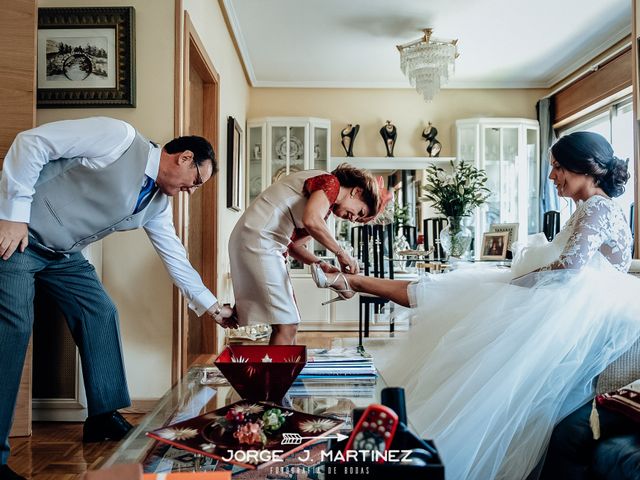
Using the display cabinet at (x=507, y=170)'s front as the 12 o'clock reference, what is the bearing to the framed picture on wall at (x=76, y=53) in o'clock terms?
The framed picture on wall is roughly at 1 o'clock from the display cabinet.

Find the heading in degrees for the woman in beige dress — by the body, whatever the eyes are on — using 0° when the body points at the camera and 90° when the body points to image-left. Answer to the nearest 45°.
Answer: approximately 270°

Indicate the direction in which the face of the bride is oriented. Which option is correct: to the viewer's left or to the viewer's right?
to the viewer's left

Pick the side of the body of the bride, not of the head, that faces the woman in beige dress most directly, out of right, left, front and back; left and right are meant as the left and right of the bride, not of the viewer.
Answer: front

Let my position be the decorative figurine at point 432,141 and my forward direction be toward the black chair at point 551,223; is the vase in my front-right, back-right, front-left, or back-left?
front-right

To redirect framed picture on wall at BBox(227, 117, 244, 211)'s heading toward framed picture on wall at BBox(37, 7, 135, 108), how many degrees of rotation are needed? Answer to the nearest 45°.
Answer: approximately 90° to its right

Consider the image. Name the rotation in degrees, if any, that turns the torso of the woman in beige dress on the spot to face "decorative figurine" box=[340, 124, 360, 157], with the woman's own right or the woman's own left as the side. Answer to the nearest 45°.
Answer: approximately 90° to the woman's own left

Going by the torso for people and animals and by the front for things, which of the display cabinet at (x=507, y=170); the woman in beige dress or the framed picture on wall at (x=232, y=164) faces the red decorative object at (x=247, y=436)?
the display cabinet

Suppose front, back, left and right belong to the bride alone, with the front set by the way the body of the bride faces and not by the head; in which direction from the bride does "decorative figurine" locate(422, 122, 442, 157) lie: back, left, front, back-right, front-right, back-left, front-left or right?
right

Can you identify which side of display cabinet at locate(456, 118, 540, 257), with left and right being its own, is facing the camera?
front

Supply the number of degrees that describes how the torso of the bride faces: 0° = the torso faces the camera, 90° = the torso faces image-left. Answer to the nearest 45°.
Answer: approximately 90°

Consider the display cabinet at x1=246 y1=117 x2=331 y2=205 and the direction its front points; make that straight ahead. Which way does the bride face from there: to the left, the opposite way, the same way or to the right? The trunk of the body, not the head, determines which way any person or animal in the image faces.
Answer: to the right

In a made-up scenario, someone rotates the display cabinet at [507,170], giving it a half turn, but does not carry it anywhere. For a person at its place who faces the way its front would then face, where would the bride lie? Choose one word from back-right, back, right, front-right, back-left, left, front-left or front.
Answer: back

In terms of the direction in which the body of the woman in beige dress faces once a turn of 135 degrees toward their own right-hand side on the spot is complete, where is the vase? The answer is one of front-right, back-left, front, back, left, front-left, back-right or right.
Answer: back

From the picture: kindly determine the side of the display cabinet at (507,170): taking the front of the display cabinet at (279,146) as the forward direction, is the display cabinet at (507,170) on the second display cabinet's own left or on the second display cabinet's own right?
on the second display cabinet's own left

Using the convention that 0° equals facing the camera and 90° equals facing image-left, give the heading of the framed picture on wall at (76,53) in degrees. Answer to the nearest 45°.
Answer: approximately 0°

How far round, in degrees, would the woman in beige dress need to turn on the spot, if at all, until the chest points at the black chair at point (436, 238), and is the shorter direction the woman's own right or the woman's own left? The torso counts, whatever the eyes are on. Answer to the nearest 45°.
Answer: approximately 45° to the woman's own left

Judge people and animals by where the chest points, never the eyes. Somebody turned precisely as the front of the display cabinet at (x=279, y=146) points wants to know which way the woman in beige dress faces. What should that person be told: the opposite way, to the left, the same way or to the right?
to the left

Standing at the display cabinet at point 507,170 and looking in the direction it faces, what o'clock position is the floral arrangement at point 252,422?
The floral arrangement is roughly at 12 o'clock from the display cabinet.

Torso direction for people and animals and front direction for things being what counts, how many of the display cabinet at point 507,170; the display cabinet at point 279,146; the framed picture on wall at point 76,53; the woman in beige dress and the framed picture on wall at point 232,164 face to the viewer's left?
0

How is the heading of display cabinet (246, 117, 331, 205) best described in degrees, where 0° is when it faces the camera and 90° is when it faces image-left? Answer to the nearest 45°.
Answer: approximately 0°
